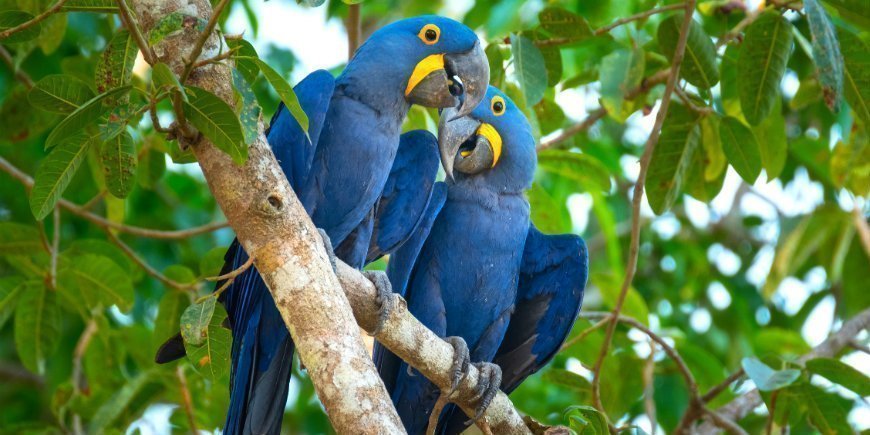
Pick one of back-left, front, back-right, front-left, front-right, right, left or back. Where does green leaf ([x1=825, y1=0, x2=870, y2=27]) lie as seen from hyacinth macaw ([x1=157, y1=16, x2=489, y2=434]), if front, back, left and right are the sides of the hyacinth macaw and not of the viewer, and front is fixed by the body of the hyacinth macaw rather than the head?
front-left

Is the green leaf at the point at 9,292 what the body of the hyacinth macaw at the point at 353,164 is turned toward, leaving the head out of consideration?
no

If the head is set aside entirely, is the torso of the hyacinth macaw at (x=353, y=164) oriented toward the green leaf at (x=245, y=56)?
no

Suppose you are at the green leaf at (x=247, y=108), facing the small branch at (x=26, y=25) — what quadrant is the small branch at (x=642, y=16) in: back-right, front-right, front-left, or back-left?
back-right

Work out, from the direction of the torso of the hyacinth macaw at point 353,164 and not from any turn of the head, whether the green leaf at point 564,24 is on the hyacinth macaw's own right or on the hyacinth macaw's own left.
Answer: on the hyacinth macaw's own left

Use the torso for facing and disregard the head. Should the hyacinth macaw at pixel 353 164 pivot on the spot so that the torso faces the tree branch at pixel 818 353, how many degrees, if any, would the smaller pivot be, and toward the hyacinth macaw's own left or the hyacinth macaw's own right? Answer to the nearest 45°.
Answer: approximately 45° to the hyacinth macaw's own left

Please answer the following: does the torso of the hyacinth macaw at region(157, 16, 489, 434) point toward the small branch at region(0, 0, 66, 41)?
no

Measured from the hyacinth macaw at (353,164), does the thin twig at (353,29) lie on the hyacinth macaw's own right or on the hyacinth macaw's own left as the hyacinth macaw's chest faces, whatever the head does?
on the hyacinth macaw's own left

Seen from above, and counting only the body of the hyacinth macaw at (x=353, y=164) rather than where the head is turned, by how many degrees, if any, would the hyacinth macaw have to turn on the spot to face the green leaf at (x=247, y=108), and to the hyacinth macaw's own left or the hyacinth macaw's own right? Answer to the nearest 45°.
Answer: approximately 45° to the hyacinth macaw's own right

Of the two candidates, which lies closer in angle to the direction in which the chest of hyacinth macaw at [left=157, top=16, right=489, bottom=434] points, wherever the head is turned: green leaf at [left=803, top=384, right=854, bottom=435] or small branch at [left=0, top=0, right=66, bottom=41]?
the green leaf

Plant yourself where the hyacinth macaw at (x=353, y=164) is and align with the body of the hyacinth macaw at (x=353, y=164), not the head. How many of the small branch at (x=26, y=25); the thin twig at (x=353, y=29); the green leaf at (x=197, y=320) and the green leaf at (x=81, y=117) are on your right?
3

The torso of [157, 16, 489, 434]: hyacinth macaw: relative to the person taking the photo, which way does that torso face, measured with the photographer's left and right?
facing the viewer and to the right of the viewer

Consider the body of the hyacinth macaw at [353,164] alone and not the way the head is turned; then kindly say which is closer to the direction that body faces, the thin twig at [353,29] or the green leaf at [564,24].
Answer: the green leaf

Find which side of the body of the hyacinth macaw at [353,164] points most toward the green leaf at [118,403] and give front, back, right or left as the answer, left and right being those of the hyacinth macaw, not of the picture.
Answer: back
